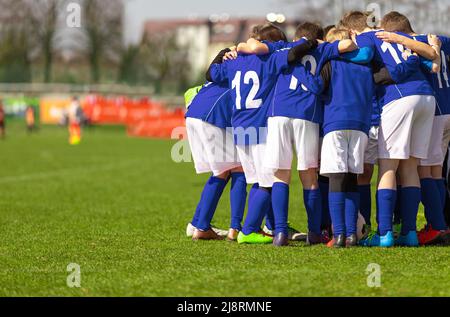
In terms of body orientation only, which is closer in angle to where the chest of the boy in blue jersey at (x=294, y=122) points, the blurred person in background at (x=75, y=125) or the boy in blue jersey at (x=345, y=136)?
the blurred person in background

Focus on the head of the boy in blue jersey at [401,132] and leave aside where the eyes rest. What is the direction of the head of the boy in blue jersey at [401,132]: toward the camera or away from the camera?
away from the camera

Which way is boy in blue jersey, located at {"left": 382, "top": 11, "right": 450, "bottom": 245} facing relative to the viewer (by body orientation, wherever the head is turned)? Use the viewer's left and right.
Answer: facing away from the viewer and to the left of the viewer

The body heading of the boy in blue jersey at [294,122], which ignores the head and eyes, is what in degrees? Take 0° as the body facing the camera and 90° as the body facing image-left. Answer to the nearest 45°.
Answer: approximately 180°

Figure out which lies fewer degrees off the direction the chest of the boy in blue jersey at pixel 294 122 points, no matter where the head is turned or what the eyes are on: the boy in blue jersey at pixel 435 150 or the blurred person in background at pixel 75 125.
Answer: the blurred person in background

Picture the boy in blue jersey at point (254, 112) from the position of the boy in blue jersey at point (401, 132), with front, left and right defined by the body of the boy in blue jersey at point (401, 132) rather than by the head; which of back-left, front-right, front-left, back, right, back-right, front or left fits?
front-left

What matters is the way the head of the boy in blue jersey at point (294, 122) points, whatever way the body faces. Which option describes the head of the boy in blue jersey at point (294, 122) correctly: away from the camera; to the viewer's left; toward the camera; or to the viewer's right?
away from the camera

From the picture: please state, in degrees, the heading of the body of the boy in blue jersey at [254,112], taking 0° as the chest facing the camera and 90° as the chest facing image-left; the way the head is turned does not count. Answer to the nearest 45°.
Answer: approximately 225°

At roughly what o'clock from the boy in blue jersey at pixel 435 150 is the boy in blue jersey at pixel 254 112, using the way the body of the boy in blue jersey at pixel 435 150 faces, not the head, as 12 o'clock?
the boy in blue jersey at pixel 254 112 is roughly at 10 o'clock from the boy in blue jersey at pixel 435 150.

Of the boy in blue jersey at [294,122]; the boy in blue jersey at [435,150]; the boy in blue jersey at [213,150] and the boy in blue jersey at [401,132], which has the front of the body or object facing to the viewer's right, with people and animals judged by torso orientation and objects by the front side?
the boy in blue jersey at [213,150]

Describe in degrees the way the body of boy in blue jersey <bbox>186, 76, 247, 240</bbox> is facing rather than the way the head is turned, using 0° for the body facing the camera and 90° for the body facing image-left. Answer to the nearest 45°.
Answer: approximately 270°

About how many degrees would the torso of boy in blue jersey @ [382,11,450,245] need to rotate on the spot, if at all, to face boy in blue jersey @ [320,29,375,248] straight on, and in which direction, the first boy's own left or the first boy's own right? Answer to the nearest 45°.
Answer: approximately 90° to the first boy's own left

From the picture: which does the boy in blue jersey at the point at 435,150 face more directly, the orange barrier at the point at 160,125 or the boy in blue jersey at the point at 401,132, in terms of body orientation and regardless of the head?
the orange barrier
